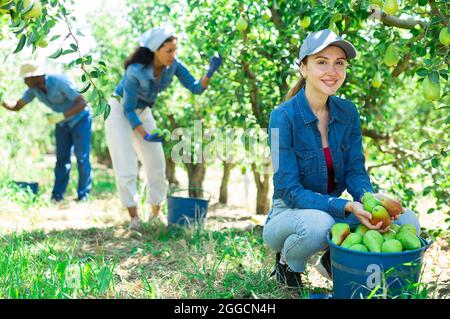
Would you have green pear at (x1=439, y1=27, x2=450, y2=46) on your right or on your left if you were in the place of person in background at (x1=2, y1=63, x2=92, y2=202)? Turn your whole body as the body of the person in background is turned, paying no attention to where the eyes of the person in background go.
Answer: on your left

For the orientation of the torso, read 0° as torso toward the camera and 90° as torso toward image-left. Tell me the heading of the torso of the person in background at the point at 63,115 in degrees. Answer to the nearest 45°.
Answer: approximately 45°

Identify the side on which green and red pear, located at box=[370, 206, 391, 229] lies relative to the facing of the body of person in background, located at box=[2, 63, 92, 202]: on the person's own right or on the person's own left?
on the person's own left
